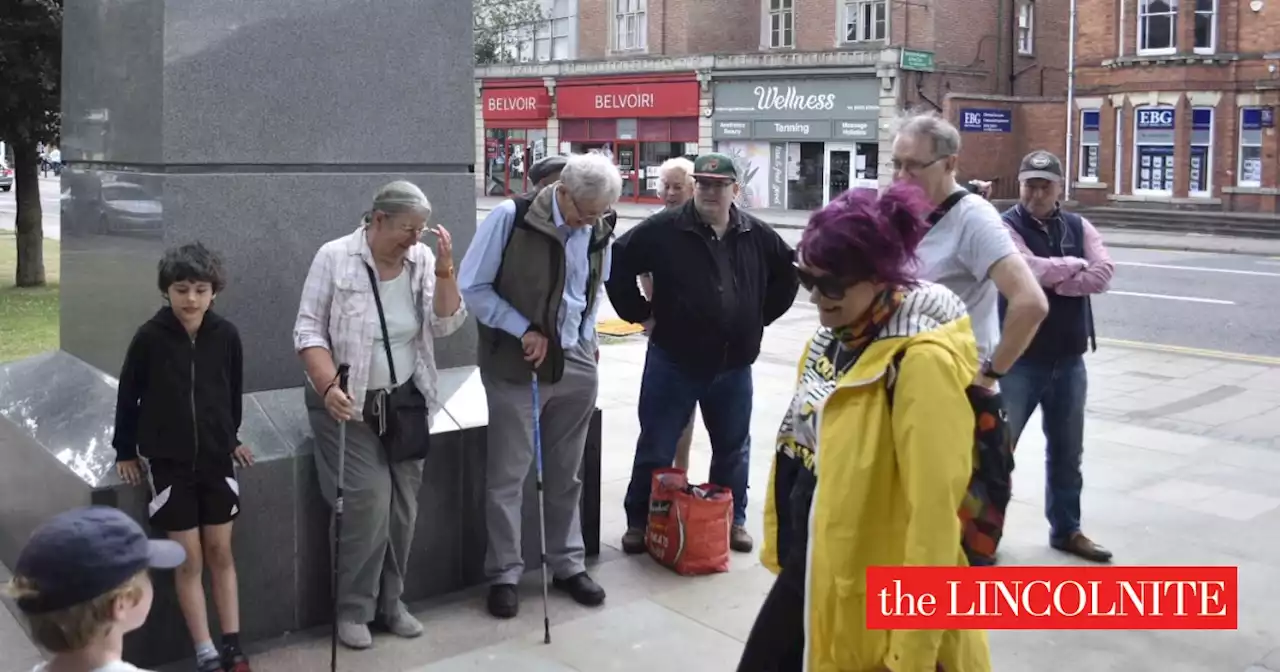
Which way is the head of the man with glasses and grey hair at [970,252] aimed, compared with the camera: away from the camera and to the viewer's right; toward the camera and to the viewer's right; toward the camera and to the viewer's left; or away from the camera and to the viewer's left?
toward the camera and to the viewer's left

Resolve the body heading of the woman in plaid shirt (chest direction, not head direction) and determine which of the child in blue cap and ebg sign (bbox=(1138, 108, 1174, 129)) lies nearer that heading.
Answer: the child in blue cap

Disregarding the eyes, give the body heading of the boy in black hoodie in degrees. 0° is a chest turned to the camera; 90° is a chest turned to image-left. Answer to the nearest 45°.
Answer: approximately 0°

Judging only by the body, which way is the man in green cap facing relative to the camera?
toward the camera

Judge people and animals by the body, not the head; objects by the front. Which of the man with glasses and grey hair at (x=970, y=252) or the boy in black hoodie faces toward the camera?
the boy in black hoodie

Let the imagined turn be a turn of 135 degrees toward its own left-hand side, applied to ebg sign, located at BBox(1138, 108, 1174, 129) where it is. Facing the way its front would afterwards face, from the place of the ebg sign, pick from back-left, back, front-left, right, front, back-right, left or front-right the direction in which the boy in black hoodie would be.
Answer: back-right

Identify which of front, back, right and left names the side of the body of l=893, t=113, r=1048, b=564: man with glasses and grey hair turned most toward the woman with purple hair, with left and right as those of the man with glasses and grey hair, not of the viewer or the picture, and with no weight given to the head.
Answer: left

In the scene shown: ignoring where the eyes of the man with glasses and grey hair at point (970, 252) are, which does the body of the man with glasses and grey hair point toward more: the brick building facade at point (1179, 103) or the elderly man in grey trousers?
the elderly man in grey trousers

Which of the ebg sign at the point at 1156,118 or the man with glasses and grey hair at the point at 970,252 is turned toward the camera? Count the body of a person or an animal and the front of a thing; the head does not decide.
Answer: the ebg sign

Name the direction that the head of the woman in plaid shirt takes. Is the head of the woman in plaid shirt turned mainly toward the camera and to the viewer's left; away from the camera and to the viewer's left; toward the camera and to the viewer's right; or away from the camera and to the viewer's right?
toward the camera and to the viewer's right

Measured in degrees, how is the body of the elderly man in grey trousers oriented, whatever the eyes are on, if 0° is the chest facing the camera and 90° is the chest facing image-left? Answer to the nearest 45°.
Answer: approximately 315°

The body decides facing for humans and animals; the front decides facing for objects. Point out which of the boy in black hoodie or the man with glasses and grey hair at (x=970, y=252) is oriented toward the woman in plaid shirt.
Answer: the man with glasses and grey hair

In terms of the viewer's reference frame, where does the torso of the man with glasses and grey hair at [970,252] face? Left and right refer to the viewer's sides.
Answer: facing to the left of the viewer

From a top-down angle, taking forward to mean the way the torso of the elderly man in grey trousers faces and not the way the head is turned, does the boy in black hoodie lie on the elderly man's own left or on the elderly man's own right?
on the elderly man's own right

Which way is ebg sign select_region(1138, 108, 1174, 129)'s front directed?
toward the camera
